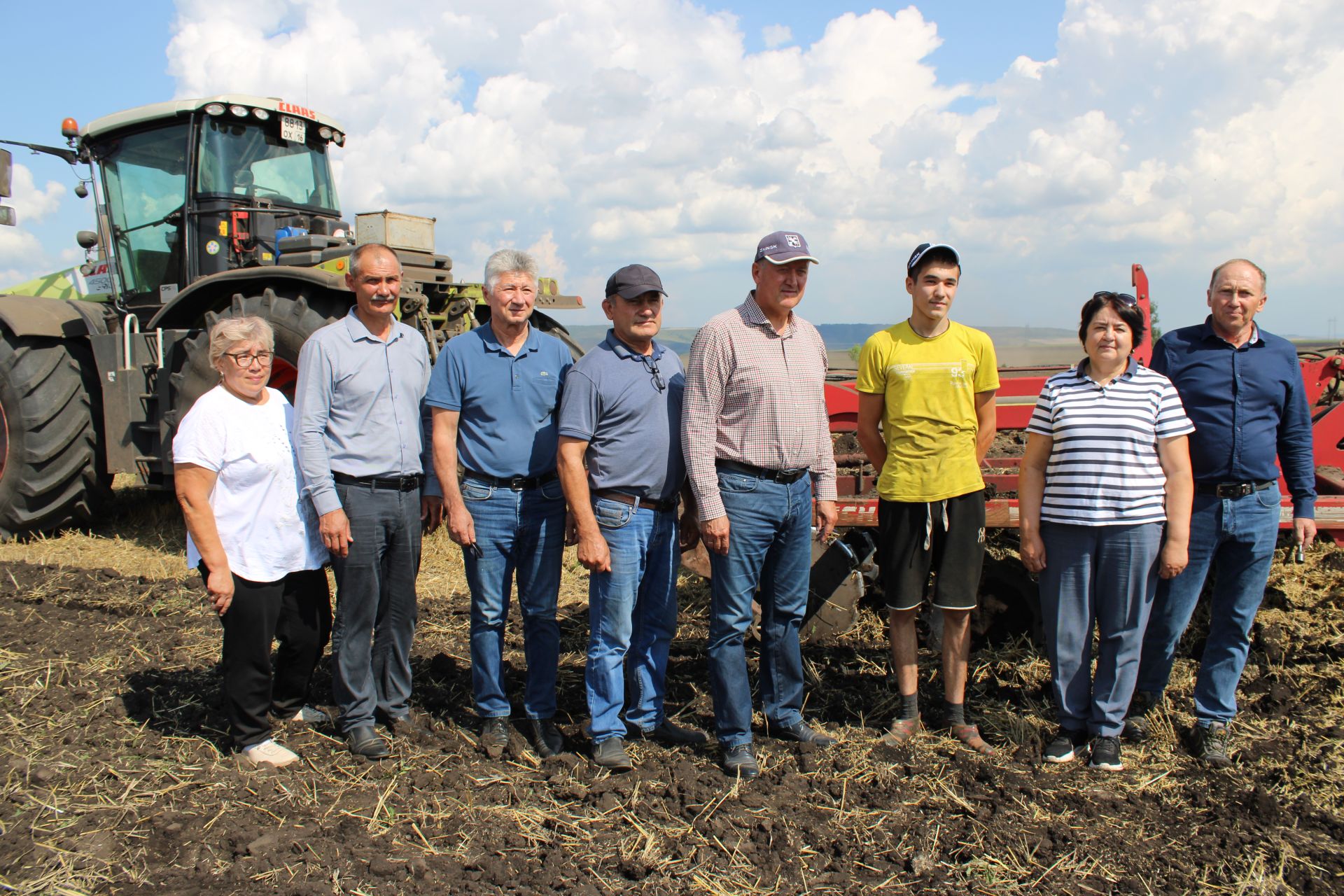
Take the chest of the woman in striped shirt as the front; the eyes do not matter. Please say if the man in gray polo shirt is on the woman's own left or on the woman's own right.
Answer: on the woman's own right

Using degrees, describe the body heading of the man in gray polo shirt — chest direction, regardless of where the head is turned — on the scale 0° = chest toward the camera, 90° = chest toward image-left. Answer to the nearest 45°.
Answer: approximately 315°

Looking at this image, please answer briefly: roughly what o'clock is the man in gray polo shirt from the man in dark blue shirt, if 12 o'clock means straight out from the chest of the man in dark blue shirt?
The man in gray polo shirt is roughly at 2 o'clock from the man in dark blue shirt.

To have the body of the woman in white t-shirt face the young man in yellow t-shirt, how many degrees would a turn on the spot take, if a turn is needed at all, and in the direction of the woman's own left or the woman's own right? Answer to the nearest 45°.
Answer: approximately 45° to the woman's own left

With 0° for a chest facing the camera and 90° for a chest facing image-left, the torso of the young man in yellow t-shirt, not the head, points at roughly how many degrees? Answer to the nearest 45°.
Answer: approximately 0°

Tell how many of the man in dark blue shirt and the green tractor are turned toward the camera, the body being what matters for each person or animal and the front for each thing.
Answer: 1

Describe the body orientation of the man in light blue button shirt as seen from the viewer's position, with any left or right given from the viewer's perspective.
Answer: facing the viewer and to the right of the viewer

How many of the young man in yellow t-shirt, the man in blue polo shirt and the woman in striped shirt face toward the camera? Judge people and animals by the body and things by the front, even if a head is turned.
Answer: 3
